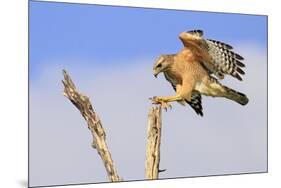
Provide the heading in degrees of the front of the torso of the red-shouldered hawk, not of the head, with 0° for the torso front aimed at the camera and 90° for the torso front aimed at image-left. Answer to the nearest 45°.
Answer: approximately 90°
